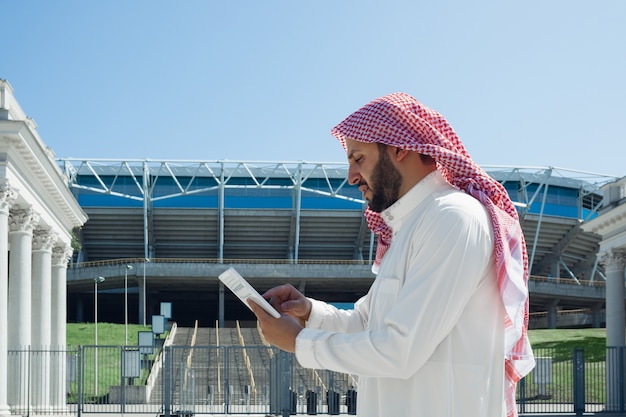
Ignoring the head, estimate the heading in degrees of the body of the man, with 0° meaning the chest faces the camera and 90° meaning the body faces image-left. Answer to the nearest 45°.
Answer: approximately 90°

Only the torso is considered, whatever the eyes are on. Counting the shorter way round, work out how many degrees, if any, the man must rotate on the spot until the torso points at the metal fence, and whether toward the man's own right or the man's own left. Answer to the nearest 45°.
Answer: approximately 90° to the man's own right
